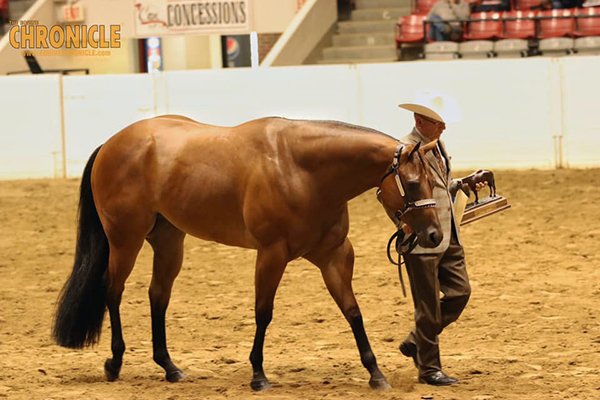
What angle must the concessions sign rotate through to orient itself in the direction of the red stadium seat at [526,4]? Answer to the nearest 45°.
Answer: approximately 90° to its left

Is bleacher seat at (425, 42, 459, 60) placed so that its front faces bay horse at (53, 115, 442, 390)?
yes

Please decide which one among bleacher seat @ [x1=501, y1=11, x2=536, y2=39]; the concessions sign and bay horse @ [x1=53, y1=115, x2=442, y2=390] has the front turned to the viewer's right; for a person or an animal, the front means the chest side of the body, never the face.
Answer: the bay horse

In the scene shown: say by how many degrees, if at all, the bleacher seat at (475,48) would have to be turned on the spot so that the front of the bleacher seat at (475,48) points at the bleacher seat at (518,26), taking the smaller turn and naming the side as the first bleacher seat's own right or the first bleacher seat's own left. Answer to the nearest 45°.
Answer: approximately 135° to the first bleacher seat's own left

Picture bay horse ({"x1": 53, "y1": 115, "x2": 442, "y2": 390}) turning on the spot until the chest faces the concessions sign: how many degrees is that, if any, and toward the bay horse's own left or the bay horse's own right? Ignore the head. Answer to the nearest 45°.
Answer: approximately 90° to the bay horse's own left

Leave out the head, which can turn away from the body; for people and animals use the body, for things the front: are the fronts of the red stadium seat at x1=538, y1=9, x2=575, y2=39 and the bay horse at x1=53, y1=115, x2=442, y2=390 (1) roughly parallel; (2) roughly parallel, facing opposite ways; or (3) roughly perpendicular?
roughly perpendicular

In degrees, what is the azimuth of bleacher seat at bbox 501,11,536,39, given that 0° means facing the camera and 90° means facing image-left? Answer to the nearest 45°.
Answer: approximately 0°

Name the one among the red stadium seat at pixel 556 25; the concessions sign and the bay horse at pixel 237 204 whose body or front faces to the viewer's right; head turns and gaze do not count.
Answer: the bay horse

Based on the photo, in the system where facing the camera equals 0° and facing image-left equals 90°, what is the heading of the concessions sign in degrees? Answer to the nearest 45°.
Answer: approximately 0°

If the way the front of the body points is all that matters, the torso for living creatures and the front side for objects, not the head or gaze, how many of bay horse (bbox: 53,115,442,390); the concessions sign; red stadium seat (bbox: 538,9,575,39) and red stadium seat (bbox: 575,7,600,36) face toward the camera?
3

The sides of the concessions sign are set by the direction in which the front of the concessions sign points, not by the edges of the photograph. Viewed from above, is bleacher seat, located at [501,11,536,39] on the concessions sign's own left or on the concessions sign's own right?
on the concessions sign's own left

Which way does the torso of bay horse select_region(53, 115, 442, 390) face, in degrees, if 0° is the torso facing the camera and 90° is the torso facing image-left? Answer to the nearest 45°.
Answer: approximately 270°

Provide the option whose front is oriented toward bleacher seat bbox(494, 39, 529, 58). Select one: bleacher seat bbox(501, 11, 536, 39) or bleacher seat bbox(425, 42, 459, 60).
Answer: bleacher seat bbox(501, 11, 536, 39)
